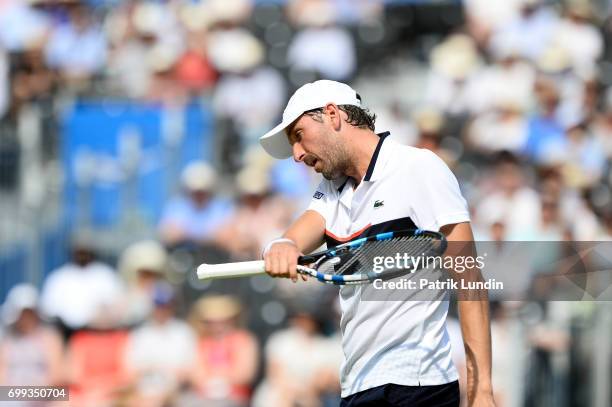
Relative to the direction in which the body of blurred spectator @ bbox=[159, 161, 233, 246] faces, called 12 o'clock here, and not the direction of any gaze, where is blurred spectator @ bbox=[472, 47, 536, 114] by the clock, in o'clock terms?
blurred spectator @ bbox=[472, 47, 536, 114] is roughly at 9 o'clock from blurred spectator @ bbox=[159, 161, 233, 246].

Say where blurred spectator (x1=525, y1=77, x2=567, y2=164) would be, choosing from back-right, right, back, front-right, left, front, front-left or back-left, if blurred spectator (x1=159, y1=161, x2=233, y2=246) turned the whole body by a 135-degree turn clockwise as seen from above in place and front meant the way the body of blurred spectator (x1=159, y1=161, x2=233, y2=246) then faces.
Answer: back-right

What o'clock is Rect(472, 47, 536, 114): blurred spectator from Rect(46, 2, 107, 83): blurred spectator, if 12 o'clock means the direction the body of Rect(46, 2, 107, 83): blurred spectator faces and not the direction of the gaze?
Rect(472, 47, 536, 114): blurred spectator is roughly at 10 o'clock from Rect(46, 2, 107, 83): blurred spectator.

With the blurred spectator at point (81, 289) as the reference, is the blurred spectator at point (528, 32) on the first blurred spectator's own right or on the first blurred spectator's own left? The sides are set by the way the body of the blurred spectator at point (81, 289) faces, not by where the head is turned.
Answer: on the first blurred spectator's own left

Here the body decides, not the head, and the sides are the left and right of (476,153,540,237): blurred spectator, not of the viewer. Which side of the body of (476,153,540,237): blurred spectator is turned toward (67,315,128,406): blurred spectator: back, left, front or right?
right

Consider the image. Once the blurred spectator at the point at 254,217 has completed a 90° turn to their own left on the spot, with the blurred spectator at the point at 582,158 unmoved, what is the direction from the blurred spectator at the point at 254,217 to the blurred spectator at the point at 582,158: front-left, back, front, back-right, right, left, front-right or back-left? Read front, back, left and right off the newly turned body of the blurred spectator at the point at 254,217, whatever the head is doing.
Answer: front

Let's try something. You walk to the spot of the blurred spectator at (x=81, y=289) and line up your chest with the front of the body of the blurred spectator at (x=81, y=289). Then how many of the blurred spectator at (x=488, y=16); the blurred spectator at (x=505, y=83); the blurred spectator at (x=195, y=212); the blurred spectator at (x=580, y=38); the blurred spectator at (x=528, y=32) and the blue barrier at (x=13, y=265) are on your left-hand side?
5
